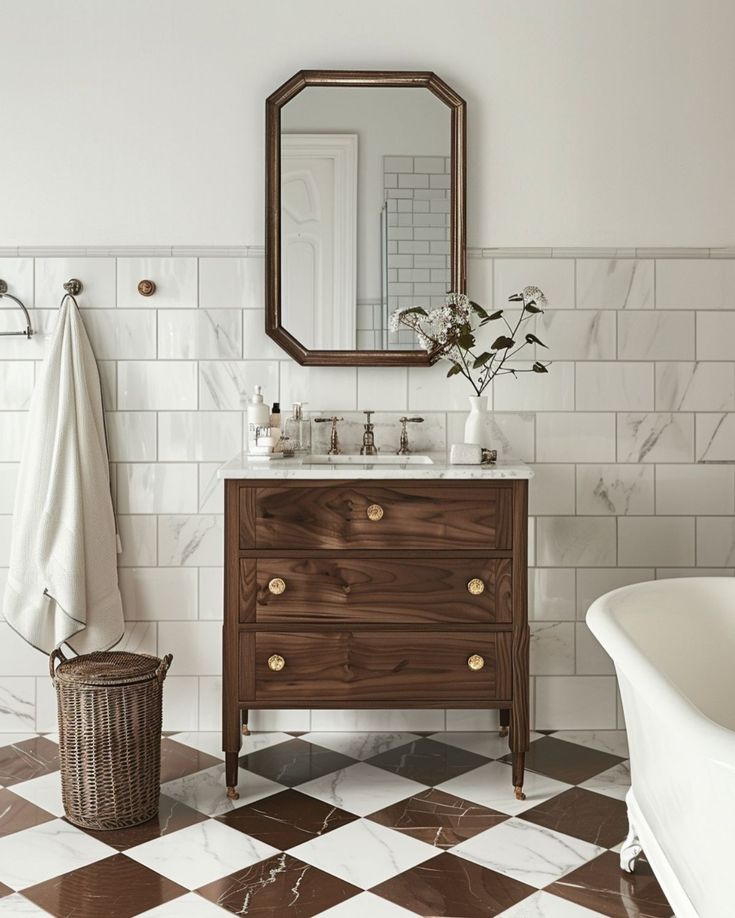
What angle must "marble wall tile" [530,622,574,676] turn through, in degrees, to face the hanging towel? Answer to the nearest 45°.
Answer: approximately 90° to its right

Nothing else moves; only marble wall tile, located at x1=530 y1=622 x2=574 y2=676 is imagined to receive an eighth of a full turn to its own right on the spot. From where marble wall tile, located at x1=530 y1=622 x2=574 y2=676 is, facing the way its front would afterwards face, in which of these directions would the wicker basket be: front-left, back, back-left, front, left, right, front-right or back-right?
front

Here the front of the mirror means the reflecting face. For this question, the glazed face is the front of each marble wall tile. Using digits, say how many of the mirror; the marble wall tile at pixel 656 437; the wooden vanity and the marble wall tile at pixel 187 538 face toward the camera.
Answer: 4

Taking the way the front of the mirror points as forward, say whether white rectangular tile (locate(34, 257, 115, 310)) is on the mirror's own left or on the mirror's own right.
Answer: on the mirror's own right

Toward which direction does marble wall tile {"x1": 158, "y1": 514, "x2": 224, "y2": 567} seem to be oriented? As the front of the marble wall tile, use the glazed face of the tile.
toward the camera

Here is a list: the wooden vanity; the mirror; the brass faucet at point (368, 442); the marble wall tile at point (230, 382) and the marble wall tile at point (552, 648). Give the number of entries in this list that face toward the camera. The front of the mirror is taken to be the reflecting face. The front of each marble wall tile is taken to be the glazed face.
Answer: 5

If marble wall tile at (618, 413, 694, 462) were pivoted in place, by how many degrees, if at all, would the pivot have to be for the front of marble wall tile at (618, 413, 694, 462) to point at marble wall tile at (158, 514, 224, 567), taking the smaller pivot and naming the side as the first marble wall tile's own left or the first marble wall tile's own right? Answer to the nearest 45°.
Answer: approximately 90° to the first marble wall tile's own right

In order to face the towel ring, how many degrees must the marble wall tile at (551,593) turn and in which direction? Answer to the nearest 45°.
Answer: approximately 90° to its right

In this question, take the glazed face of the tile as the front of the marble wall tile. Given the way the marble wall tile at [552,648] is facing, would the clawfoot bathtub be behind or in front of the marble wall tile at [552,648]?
in front

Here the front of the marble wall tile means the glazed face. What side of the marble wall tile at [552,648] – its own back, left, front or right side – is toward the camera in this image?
front

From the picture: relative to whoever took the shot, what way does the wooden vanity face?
facing the viewer

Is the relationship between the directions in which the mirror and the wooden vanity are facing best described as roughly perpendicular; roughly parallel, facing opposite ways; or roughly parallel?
roughly parallel

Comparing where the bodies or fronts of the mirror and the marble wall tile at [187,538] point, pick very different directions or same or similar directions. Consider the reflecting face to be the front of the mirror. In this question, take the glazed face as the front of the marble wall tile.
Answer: same or similar directions
